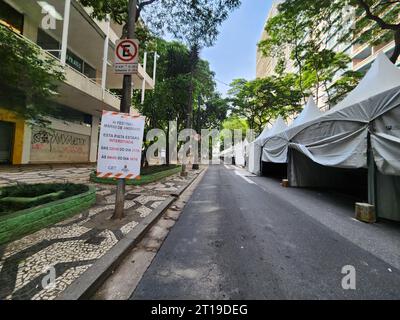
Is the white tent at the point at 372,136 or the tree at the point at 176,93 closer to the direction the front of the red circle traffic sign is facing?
the white tent

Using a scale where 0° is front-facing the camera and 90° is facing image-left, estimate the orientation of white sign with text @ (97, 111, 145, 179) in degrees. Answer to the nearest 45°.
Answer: approximately 0°

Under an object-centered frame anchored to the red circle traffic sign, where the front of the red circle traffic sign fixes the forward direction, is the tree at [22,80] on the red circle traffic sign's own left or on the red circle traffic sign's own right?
on the red circle traffic sign's own right

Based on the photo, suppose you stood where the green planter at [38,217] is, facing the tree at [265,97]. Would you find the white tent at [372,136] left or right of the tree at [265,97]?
right

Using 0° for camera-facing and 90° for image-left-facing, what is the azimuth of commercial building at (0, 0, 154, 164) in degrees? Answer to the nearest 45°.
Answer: approximately 315°

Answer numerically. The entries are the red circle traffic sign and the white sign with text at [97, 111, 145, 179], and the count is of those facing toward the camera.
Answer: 2

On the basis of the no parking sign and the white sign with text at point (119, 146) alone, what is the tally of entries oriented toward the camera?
2
